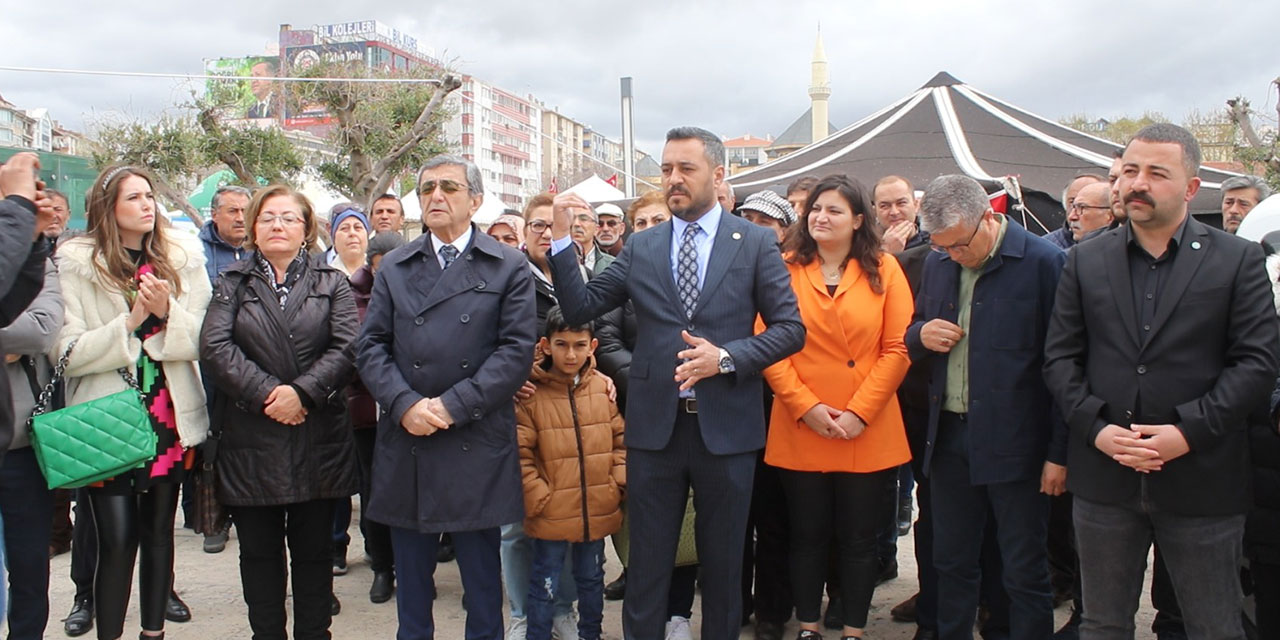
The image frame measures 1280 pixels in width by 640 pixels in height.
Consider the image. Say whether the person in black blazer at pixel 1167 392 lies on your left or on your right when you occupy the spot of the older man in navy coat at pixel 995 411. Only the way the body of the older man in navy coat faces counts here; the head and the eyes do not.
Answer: on your left

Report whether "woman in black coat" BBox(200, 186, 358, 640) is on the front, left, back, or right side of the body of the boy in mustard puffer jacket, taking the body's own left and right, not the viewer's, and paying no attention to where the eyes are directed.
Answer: right

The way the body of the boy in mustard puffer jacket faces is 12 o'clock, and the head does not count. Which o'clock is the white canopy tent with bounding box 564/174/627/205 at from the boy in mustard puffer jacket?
The white canopy tent is roughly at 6 o'clock from the boy in mustard puffer jacket.

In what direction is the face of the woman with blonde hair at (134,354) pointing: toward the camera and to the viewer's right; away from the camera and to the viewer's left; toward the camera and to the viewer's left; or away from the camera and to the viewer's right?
toward the camera and to the viewer's right

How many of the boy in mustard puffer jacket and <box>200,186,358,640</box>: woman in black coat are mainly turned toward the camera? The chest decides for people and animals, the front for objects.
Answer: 2

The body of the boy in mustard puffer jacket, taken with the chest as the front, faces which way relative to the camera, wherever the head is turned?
toward the camera

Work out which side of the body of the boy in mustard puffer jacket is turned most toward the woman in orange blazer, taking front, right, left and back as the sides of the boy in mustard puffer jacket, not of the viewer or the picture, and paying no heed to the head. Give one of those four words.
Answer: left

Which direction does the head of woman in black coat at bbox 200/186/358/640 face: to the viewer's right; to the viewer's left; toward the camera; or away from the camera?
toward the camera

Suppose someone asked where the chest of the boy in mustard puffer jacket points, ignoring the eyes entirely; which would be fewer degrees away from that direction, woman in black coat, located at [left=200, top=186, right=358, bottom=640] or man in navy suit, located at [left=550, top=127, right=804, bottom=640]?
the man in navy suit

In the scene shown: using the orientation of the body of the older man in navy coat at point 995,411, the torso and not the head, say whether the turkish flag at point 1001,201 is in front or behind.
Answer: behind

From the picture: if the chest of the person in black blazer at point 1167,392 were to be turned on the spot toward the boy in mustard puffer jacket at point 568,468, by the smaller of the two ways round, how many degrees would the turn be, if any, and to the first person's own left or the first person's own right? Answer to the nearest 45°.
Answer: approximately 45° to the first person's own right

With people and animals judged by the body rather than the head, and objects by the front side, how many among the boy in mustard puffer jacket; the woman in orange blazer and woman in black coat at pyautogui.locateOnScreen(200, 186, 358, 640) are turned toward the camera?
3

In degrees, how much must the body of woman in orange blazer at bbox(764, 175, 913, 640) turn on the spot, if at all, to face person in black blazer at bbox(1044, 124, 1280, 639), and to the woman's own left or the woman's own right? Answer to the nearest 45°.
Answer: approximately 45° to the woman's own left

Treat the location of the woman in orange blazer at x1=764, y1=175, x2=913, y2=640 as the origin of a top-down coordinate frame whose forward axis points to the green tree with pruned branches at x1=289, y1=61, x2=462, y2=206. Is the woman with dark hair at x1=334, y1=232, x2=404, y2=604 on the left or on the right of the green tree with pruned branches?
left

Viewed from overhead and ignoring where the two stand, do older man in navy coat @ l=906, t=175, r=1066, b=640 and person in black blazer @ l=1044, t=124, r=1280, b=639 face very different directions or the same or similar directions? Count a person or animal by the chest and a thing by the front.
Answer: same or similar directions

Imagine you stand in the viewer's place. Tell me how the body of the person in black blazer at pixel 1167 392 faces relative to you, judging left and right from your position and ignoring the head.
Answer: facing the viewer and to the left of the viewer
